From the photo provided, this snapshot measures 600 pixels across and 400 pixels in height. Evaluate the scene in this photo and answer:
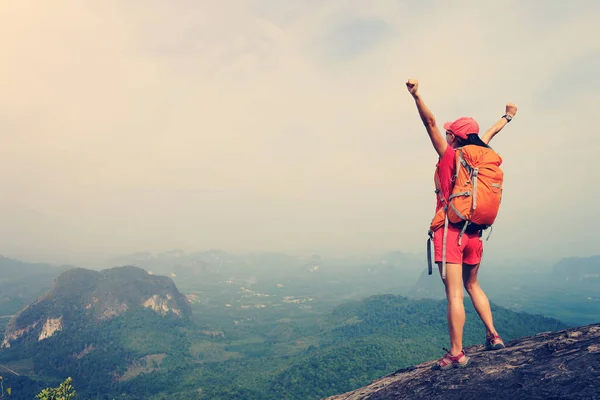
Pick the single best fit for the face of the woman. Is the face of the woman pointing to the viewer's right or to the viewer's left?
to the viewer's left

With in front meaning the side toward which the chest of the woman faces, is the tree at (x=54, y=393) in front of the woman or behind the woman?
in front

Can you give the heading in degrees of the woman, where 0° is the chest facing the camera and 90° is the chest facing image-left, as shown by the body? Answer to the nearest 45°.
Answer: approximately 135°
